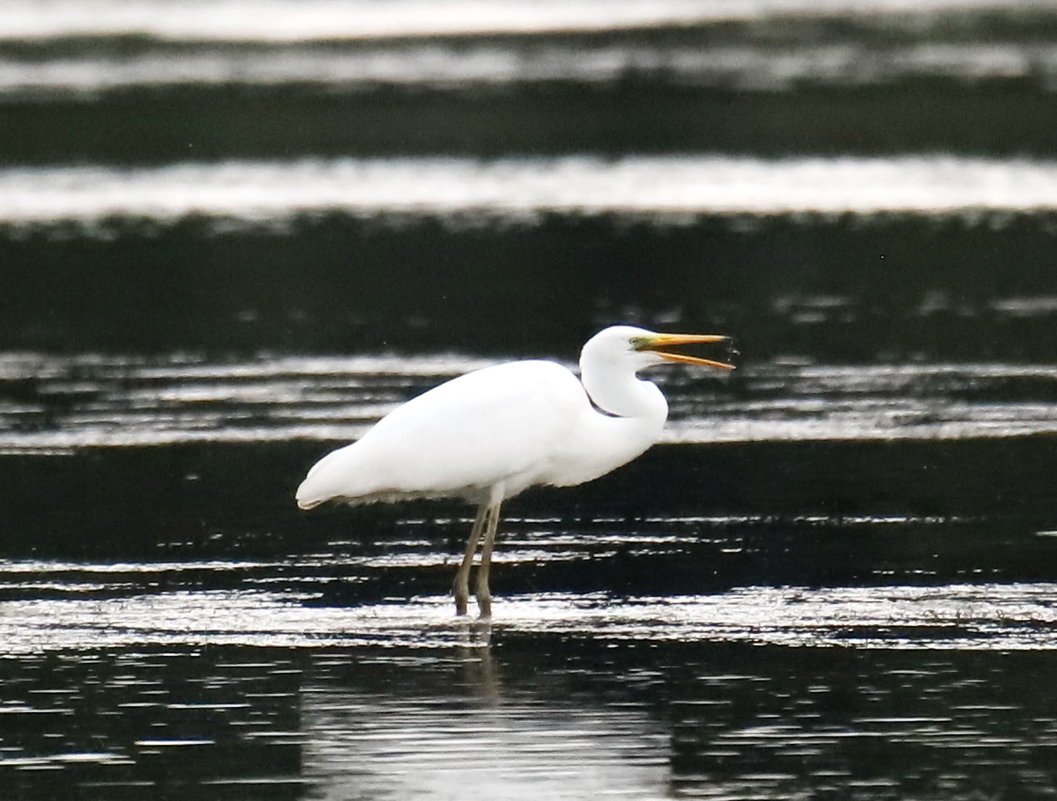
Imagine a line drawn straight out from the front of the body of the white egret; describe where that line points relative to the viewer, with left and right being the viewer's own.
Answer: facing to the right of the viewer
